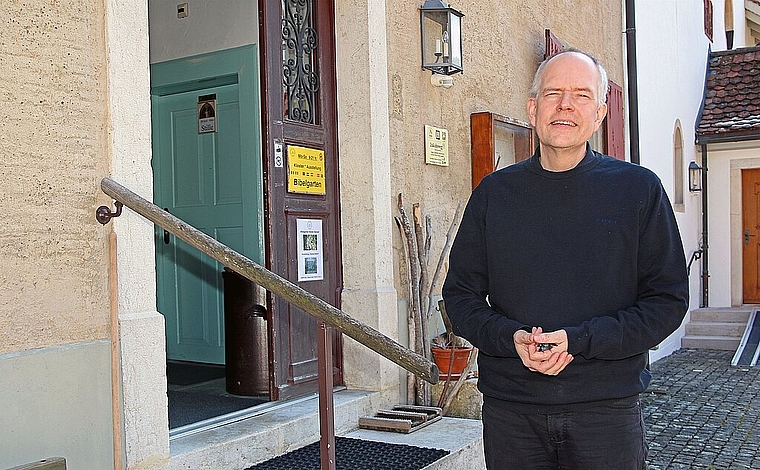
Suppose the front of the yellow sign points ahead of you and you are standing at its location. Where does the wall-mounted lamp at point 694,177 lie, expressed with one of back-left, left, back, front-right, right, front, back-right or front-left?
left

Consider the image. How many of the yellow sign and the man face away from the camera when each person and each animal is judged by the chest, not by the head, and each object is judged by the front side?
0

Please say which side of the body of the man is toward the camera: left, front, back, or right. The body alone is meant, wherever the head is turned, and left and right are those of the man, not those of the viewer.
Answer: front

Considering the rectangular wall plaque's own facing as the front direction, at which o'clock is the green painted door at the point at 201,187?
The green painted door is roughly at 5 o'clock from the rectangular wall plaque.

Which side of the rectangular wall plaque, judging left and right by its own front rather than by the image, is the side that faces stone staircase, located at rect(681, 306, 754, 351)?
left

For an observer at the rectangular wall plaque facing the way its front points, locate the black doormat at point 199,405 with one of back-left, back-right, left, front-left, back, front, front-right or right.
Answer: right

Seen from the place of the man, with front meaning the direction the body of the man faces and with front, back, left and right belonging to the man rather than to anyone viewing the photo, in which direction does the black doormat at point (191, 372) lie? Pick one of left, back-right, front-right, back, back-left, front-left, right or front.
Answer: back-right

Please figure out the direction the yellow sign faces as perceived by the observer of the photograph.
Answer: facing the viewer and to the right of the viewer
